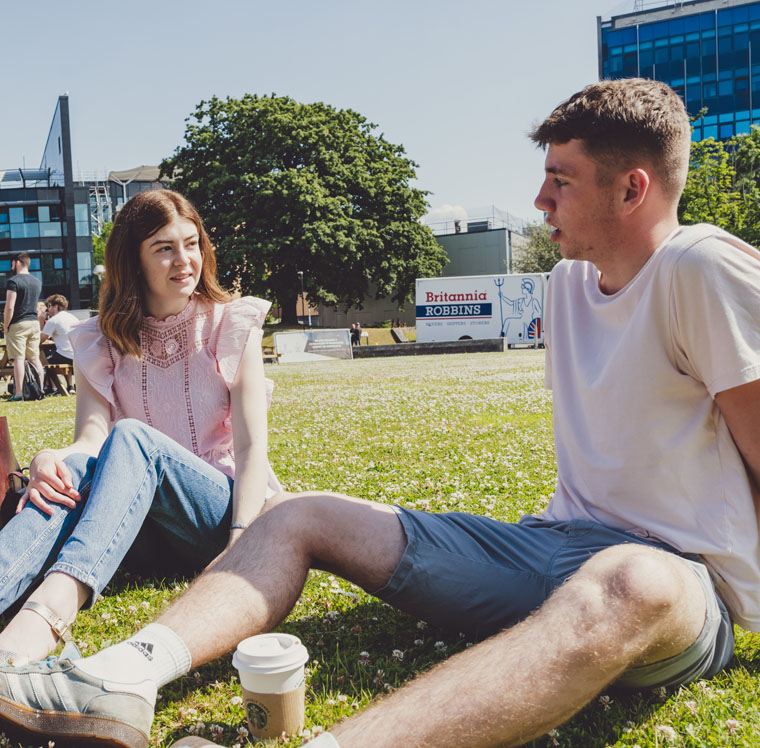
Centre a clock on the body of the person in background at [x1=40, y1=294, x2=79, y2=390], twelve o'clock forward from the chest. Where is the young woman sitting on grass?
The young woman sitting on grass is roughly at 9 o'clock from the person in background.

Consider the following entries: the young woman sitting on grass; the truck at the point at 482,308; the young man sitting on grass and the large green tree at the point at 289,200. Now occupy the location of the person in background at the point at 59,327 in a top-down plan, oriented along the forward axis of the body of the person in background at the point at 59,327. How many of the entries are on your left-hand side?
2

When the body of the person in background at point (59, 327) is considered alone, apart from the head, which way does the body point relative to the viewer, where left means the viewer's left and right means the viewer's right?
facing to the left of the viewer

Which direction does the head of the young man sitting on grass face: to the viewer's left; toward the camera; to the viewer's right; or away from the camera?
to the viewer's left

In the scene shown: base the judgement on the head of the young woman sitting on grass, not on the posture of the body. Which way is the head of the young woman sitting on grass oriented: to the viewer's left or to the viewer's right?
to the viewer's right

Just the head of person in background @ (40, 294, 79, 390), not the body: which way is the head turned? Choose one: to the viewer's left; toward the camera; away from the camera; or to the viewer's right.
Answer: to the viewer's left

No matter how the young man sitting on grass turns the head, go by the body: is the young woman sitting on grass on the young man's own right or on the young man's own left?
on the young man's own right

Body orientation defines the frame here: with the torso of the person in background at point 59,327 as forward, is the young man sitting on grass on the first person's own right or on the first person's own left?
on the first person's own left
